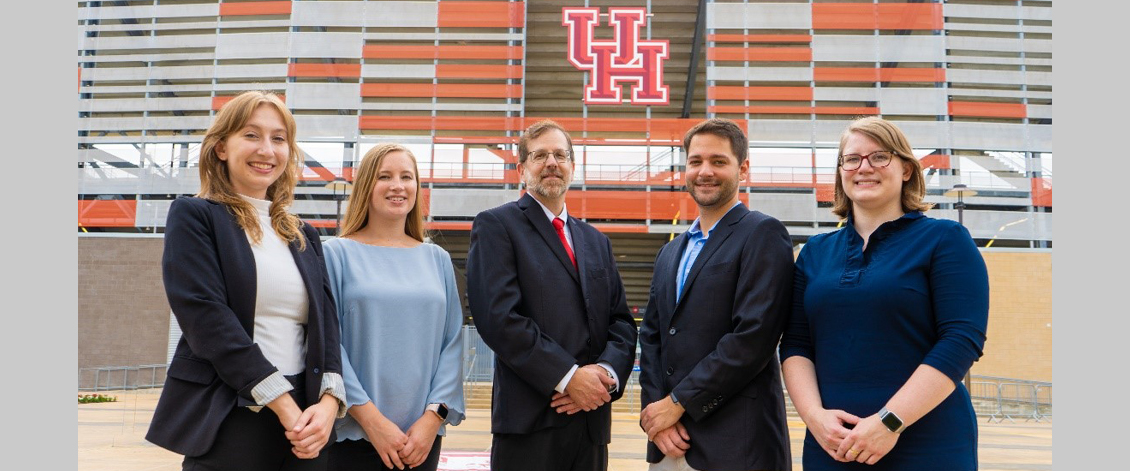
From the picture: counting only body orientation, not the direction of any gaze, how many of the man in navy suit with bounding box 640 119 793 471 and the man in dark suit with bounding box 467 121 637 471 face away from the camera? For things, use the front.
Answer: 0

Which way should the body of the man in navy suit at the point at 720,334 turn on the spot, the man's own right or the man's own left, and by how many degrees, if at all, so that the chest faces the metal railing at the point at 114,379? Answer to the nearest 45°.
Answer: approximately 90° to the man's own right

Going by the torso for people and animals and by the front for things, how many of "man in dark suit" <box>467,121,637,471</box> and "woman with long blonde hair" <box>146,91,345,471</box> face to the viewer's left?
0

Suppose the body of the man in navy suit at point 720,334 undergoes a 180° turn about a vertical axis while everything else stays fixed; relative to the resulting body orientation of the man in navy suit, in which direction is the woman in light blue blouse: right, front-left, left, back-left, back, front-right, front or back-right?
back-left

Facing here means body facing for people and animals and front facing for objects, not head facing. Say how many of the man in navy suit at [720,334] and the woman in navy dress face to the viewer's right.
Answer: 0

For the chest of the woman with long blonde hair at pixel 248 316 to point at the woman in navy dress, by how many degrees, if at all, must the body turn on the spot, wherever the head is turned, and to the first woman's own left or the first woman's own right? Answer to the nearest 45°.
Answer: approximately 45° to the first woman's own left

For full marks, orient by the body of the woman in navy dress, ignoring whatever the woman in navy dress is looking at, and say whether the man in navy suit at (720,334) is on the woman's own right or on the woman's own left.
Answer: on the woman's own right
